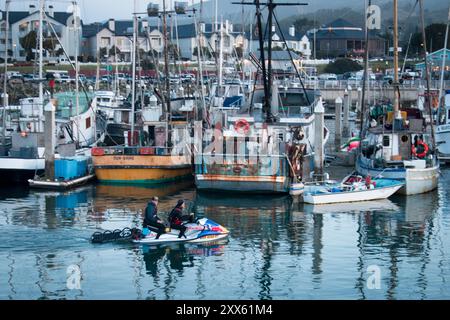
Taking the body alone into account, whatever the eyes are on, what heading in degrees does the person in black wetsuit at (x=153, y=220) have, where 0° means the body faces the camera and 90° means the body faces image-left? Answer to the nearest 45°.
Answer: approximately 270°

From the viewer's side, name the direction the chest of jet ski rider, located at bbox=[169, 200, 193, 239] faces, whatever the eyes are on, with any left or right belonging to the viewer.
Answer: facing to the right of the viewer

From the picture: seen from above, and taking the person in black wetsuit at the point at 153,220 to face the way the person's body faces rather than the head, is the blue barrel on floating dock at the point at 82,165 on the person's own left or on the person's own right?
on the person's own left

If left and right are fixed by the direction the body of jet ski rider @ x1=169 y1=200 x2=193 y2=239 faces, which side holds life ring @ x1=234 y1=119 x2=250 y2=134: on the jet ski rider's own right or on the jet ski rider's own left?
on the jet ski rider's own left

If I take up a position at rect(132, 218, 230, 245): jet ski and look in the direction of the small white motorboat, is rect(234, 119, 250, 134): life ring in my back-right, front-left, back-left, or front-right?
front-left

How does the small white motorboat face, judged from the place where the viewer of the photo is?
facing to the right of the viewer

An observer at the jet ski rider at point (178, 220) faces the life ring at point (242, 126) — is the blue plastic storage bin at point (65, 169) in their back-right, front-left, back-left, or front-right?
front-left

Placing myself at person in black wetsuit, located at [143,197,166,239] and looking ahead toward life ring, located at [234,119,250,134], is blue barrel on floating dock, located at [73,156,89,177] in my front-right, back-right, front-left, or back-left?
front-left

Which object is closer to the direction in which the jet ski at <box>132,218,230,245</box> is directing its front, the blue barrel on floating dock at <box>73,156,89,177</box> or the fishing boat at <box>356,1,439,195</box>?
the fishing boat

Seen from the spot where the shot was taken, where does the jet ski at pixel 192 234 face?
facing to the right of the viewer

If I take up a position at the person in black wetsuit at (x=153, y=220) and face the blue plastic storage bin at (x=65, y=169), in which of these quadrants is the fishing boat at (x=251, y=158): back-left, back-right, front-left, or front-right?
front-right

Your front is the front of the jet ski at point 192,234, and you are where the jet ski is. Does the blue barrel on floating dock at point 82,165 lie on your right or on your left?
on your left

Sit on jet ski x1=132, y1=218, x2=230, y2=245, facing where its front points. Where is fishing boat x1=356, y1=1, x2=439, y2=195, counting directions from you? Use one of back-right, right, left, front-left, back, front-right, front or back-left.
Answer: front-left

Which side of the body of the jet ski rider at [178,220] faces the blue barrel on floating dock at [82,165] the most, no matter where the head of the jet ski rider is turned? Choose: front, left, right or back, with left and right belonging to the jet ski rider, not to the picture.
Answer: left

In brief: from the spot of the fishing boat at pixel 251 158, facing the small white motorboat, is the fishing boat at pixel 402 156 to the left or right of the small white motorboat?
left

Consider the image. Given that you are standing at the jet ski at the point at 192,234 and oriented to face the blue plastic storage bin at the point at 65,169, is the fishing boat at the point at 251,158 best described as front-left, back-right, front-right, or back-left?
front-right
